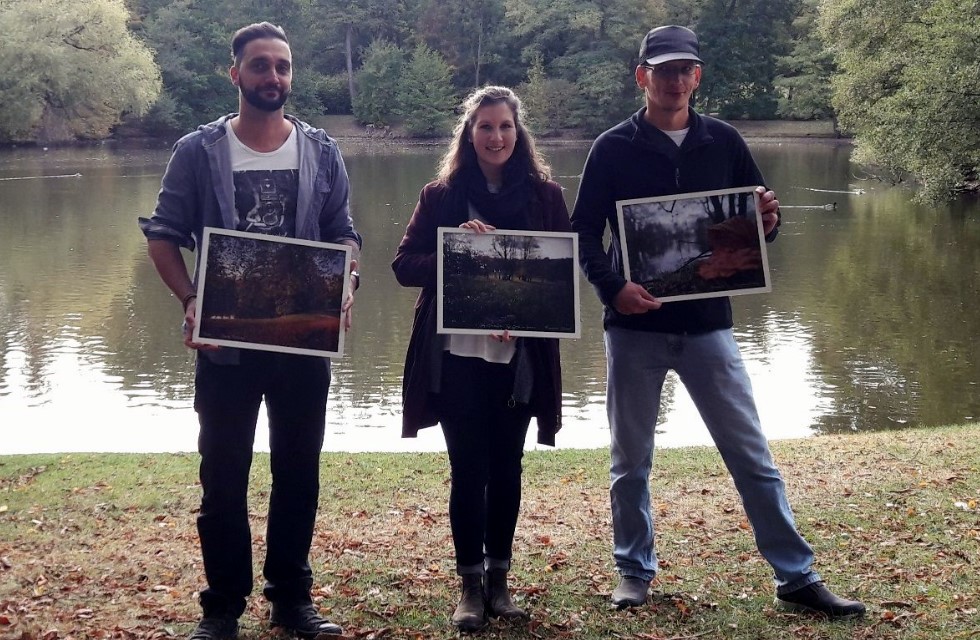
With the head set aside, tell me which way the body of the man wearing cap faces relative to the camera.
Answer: toward the camera
